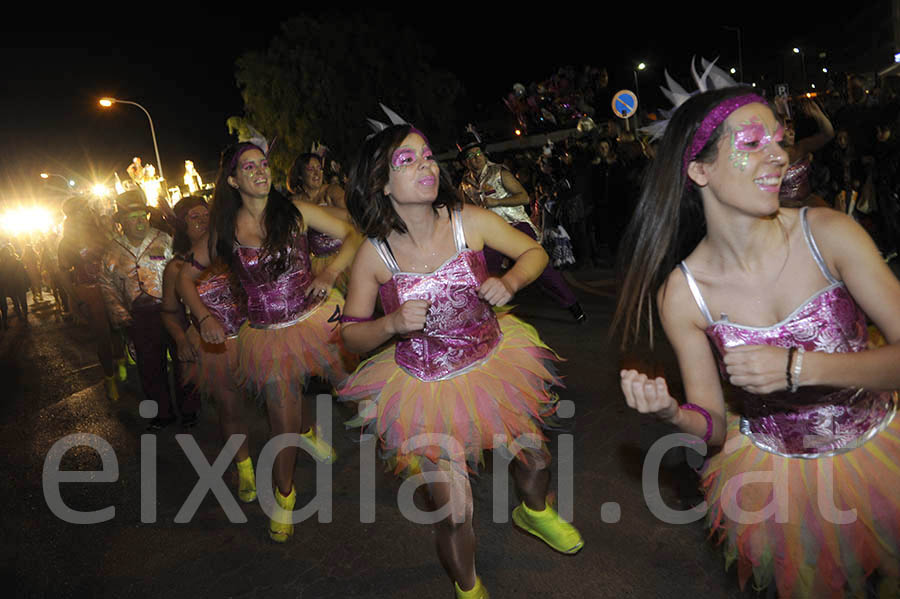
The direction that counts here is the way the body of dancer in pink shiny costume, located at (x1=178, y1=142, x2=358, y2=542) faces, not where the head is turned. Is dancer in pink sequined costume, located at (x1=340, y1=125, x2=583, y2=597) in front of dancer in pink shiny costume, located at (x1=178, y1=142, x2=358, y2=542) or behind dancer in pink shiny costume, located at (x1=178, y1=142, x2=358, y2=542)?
in front

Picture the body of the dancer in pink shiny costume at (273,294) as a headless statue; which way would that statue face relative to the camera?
toward the camera

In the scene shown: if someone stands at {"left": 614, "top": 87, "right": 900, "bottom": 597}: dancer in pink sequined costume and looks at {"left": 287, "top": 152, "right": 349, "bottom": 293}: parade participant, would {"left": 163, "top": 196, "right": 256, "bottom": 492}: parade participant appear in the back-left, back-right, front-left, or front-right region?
front-left

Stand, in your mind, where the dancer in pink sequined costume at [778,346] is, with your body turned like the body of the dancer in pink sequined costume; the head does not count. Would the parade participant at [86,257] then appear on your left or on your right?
on your right

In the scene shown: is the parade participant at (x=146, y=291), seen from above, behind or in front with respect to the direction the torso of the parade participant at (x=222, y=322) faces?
behind

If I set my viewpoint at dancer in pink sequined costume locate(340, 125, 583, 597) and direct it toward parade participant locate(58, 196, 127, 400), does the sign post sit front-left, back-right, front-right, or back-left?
front-right

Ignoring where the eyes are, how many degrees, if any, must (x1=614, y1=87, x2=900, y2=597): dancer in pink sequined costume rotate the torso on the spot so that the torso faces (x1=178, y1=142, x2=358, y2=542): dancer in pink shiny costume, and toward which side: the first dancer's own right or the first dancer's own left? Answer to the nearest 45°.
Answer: approximately 90° to the first dancer's own right

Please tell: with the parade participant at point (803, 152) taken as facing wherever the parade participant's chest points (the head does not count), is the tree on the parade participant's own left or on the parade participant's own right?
on the parade participant's own right

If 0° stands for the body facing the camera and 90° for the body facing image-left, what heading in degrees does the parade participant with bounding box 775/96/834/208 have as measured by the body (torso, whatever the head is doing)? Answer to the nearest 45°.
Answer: approximately 45°

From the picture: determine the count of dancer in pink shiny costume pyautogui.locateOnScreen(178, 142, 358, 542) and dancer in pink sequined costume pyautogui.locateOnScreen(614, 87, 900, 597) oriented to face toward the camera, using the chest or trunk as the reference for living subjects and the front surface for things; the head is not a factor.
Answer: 2

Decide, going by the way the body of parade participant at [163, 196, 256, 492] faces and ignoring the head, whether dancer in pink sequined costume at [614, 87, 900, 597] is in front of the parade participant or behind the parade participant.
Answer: in front

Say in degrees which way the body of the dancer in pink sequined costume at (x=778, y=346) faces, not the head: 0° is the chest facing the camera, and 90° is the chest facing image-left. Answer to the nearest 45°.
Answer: approximately 0°

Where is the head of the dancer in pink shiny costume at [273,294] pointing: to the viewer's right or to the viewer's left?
to the viewer's right

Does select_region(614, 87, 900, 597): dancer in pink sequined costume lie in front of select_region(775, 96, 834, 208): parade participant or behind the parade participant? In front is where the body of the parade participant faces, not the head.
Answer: in front

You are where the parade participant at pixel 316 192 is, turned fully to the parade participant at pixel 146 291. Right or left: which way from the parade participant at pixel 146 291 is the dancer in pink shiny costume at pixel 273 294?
left

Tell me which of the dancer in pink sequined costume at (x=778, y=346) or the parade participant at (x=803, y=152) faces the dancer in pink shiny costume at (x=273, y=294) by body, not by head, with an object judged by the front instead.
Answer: the parade participant

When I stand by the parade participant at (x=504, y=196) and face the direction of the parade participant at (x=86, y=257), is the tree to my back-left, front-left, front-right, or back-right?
front-right

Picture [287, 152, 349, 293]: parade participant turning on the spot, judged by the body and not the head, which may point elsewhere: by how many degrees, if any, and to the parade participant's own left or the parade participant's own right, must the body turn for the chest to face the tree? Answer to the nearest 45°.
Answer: approximately 135° to the parade participant's own left

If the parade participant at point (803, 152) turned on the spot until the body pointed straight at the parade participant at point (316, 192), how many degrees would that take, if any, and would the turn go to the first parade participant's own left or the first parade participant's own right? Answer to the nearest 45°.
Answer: approximately 45° to the first parade participant's own right
